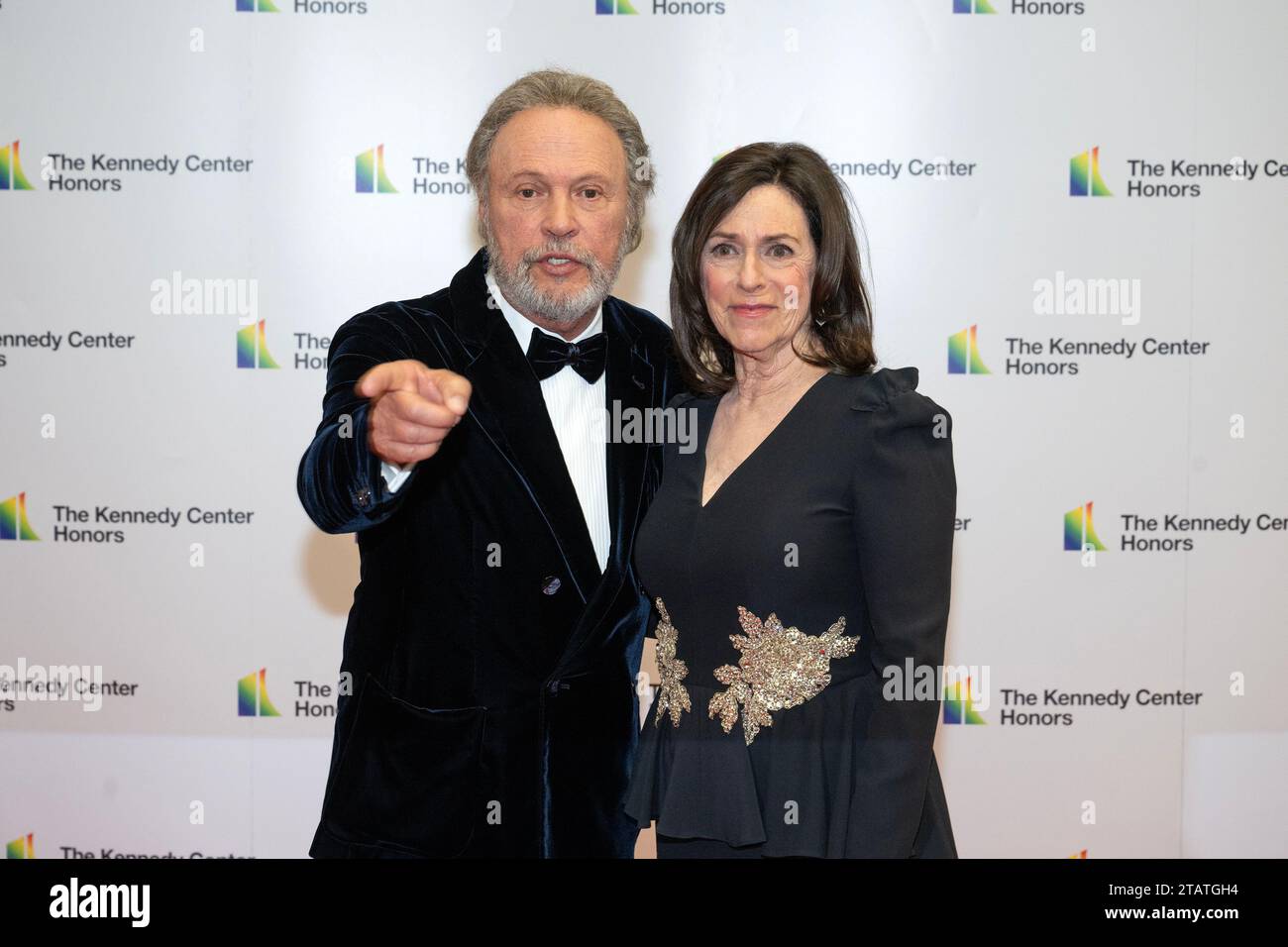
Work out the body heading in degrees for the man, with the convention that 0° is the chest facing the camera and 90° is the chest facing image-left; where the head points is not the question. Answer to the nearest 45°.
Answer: approximately 315°

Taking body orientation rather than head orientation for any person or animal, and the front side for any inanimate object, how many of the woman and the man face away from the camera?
0

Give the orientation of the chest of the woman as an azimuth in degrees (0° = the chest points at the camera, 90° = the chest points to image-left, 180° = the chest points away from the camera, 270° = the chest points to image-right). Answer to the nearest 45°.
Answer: approximately 45°
